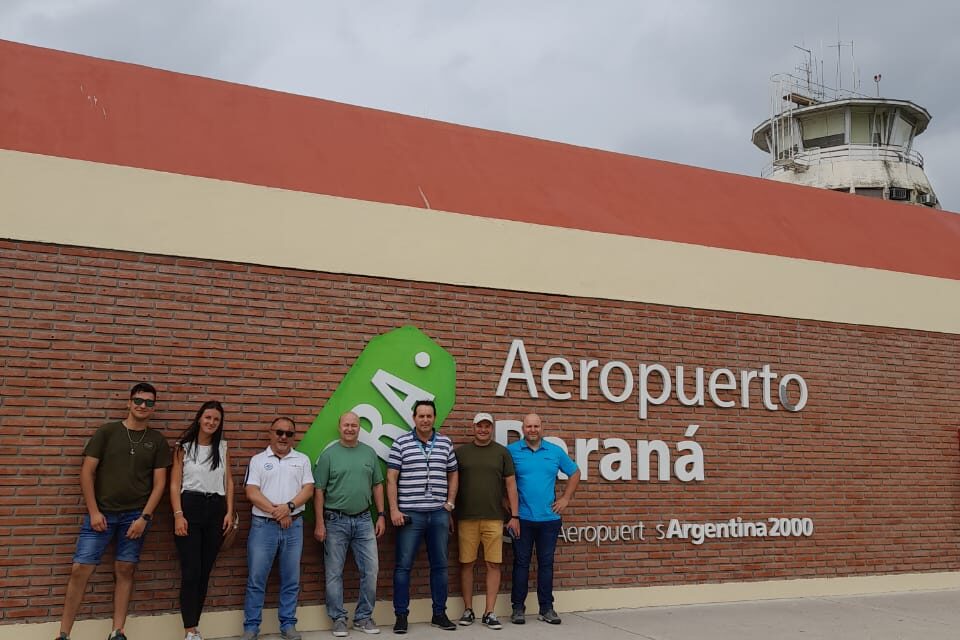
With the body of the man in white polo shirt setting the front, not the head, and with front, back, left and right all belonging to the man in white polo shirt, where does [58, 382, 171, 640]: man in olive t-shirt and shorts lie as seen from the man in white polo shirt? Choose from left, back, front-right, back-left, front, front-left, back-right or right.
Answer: right

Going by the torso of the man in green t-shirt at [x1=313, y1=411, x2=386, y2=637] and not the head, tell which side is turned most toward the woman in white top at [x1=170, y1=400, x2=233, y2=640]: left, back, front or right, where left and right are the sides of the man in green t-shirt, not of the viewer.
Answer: right

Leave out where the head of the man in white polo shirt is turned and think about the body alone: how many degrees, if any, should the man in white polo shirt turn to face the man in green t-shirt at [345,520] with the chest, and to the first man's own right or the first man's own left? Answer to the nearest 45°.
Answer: approximately 90° to the first man's own left

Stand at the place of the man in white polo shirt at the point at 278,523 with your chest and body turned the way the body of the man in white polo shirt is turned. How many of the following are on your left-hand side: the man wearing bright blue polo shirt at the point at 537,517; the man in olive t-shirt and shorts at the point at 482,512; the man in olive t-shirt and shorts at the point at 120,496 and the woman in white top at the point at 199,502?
2

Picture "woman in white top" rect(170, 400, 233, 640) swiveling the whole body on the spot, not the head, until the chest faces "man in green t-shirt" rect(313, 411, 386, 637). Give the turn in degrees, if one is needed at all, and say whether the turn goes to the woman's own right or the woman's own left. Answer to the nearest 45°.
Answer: approximately 90° to the woman's own left

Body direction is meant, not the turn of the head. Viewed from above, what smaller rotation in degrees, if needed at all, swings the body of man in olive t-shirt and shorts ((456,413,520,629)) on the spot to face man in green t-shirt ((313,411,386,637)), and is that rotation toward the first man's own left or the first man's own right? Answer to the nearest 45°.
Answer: approximately 45° to the first man's own right

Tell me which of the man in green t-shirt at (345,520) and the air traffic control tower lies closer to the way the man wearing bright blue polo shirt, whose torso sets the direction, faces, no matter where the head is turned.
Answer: the man in green t-shirt

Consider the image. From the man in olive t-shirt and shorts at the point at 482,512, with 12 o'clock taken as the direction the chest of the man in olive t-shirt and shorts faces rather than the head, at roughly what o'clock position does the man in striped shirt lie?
The man in striped shirt is roughly at 2 o'clock from the man in olive t-shirt and shorts.

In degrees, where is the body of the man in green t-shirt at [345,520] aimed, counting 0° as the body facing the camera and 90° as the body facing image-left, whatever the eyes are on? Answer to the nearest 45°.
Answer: approximately 0°

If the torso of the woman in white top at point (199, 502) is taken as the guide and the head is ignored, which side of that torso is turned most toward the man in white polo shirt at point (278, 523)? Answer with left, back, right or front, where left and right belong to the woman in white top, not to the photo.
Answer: left
